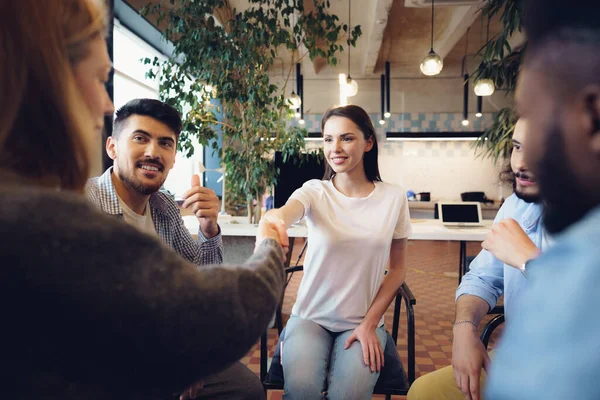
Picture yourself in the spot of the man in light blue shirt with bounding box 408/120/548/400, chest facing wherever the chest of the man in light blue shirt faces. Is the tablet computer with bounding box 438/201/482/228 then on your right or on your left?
on your right

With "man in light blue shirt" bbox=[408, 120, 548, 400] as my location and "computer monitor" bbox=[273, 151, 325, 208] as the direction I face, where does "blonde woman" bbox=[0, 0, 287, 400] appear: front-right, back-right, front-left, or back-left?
back-left

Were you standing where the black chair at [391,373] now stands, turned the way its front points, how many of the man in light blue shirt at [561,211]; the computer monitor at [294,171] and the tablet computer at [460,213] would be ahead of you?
1

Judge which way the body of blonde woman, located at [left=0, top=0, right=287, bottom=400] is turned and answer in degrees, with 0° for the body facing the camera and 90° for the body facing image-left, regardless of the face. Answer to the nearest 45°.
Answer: approximately 225°

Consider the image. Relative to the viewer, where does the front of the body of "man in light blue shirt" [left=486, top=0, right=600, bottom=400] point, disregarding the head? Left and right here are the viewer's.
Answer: facing away from the viewer and to the left of the viewer

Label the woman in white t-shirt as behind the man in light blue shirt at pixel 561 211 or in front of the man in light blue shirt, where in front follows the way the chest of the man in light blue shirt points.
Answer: in front

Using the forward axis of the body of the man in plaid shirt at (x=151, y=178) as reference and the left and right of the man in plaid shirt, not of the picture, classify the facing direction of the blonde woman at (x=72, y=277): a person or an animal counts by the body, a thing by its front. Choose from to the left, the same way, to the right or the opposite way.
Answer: to the left

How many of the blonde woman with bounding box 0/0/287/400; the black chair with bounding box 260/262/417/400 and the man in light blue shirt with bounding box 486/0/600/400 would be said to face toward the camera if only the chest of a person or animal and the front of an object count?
1

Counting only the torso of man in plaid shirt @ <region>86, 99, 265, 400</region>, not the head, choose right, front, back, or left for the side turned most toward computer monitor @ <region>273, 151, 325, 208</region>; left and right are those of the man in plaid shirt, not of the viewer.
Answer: left

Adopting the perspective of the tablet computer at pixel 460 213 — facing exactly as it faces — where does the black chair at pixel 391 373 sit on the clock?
The black chair is roughly at 12 o'clock from the tablet computer.

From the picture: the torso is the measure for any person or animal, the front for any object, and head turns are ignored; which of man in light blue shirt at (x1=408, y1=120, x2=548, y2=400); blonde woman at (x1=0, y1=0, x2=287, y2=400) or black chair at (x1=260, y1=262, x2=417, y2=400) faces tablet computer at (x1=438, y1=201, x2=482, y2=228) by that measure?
the blonde woman

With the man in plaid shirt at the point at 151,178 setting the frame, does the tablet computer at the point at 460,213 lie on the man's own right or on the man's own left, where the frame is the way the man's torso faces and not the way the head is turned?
on the man's own left

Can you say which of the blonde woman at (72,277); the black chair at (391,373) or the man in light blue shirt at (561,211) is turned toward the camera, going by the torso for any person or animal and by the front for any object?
the black chair

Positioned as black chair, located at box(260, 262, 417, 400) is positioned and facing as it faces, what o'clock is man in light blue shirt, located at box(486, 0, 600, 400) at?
The man in light blue shirt is roughly at 12 o'clock from the black chair.
